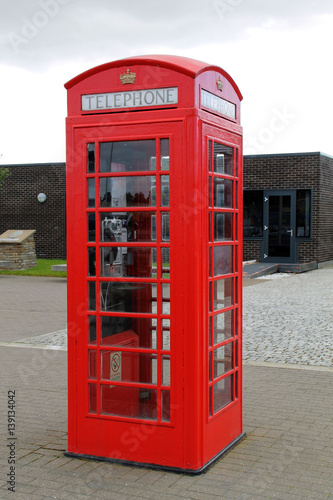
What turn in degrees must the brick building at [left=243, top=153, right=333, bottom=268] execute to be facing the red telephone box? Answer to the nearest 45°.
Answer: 0° — it already faces it

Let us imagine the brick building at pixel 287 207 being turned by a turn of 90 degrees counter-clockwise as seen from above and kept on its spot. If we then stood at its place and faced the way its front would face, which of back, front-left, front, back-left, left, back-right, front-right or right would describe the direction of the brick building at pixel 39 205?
back

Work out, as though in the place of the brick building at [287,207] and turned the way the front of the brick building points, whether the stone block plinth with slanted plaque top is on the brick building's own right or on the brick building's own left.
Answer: on the brick building's own right

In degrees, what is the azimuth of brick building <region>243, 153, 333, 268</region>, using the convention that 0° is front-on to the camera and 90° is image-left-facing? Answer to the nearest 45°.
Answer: approximately 0°

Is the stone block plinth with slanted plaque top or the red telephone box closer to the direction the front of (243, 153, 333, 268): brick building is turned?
the red telephone box
